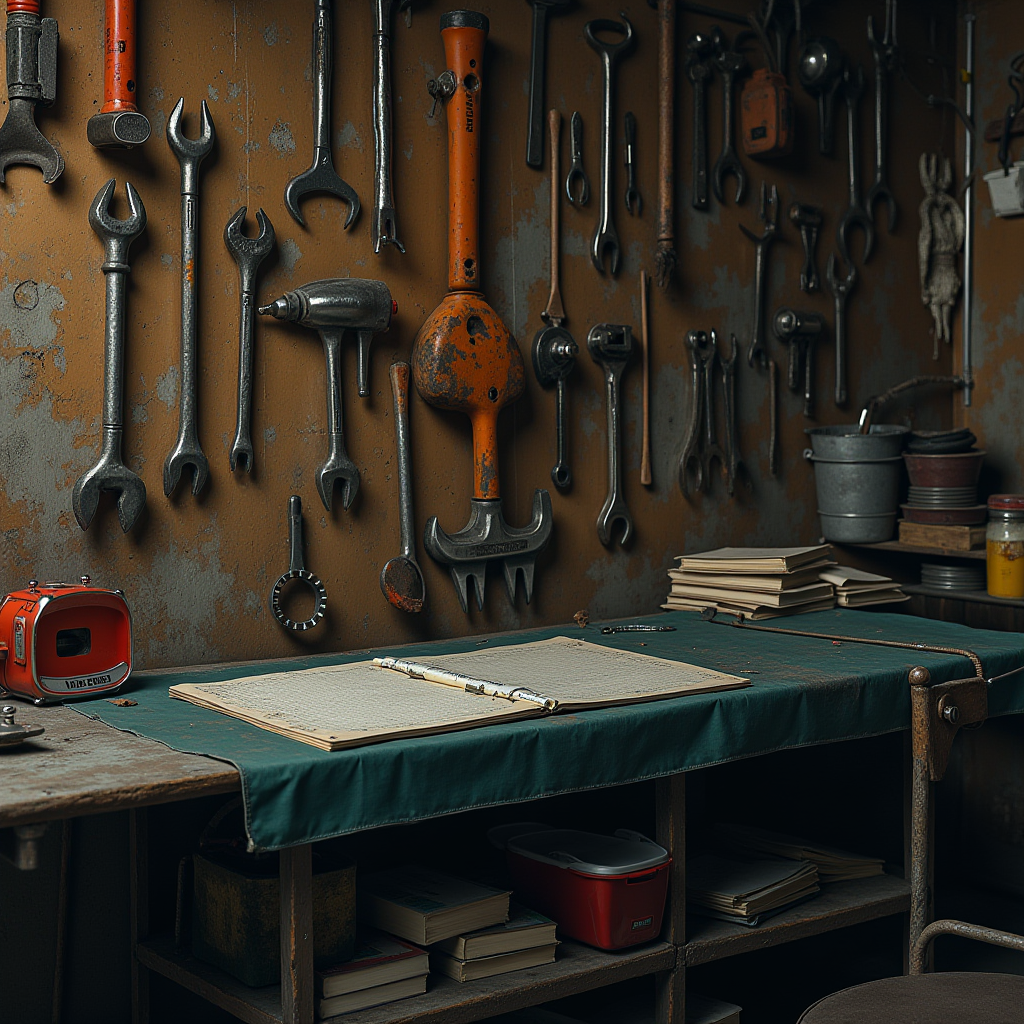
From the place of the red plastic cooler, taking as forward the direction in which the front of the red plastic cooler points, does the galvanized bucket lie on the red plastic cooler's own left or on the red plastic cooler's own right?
on the red plastic cooler's own left

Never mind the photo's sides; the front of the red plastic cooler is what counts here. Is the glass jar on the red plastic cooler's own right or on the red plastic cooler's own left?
on the red plastic cooler's own left

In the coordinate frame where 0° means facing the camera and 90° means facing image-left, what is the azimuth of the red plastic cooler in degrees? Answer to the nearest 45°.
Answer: approximately 315°

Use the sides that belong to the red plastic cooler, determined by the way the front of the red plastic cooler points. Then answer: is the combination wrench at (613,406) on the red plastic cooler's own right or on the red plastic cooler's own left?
on the red plastic cooler's own left

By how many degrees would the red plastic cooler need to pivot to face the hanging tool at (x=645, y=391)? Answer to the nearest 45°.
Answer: approximately 135° to its left
